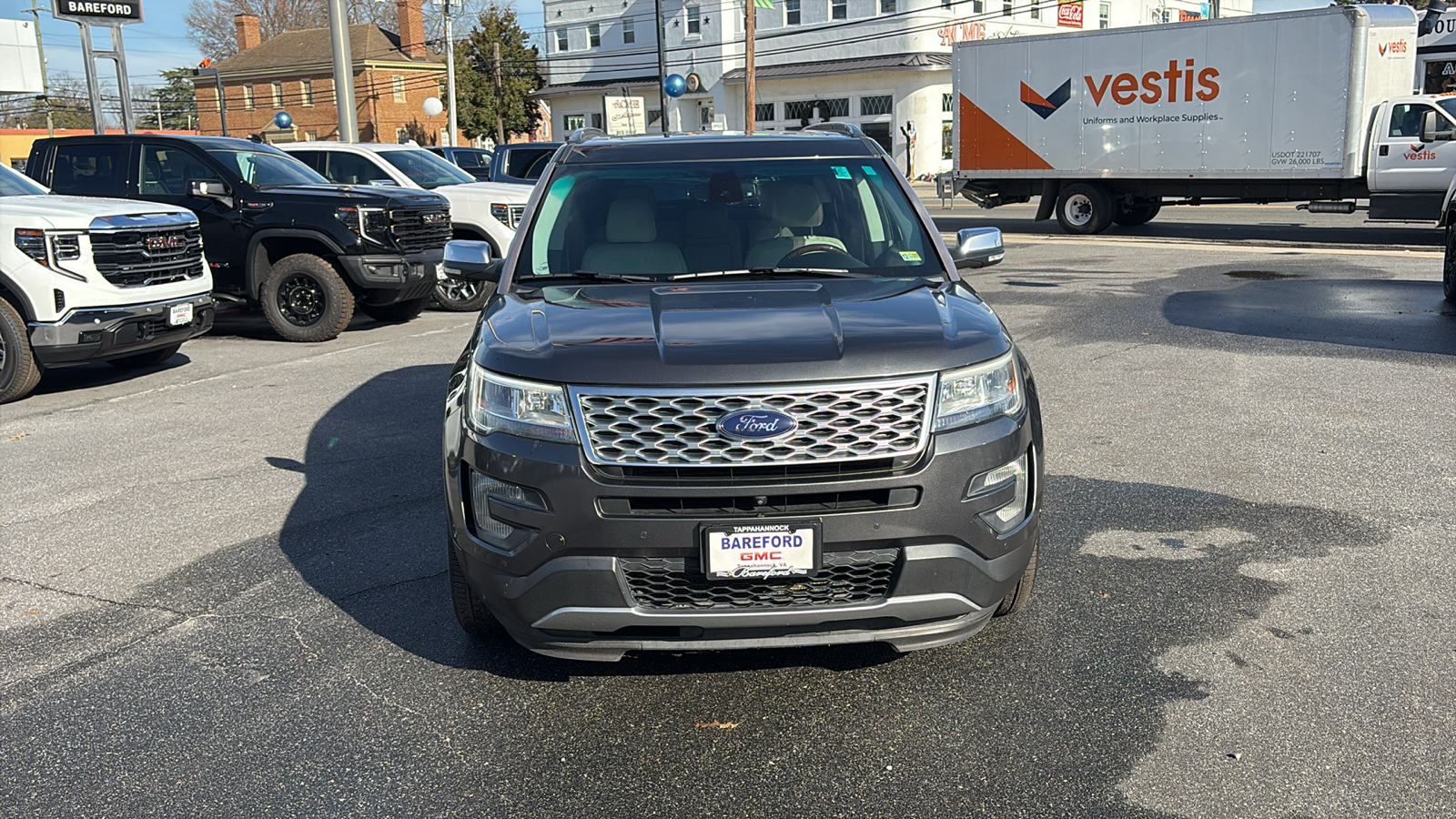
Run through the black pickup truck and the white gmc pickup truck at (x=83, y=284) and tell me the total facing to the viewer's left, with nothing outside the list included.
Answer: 0

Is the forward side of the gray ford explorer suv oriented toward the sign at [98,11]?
no

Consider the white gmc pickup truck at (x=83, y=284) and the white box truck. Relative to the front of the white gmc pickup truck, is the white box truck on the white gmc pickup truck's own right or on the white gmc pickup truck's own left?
on the white gmc pickup truck's own left

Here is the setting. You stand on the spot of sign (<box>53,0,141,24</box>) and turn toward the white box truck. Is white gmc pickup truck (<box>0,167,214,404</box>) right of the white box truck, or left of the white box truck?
right

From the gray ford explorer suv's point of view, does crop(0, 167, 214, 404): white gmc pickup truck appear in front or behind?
behind

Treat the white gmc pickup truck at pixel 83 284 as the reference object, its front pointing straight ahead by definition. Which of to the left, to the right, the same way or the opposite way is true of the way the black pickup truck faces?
the same way

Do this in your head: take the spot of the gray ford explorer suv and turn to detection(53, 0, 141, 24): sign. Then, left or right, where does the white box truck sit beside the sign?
right

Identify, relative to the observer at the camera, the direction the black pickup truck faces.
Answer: facing the viewer and to the right of the viewer

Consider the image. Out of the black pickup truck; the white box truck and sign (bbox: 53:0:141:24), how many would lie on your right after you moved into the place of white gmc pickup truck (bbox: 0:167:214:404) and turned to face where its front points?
0

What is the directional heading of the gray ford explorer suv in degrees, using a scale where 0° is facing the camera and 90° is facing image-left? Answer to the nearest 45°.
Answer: approximately 0°

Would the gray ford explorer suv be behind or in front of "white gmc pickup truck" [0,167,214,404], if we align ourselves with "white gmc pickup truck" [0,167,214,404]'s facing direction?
in front

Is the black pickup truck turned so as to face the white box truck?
no

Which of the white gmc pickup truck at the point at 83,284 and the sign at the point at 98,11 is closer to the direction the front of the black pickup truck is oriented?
the white gmc pickup truck

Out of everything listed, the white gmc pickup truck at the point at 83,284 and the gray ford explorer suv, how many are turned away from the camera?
0
